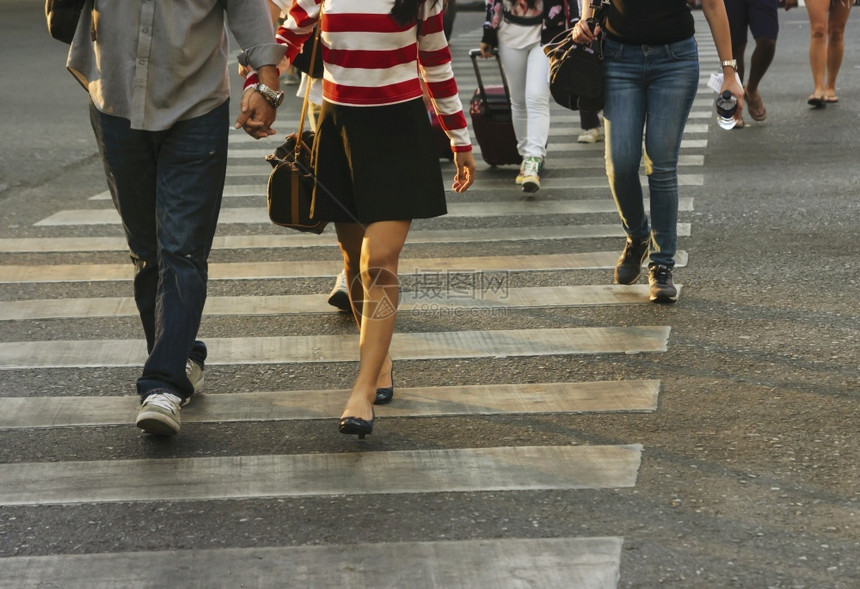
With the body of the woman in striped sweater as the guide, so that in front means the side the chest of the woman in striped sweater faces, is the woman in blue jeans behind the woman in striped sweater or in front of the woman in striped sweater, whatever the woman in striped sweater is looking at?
behind

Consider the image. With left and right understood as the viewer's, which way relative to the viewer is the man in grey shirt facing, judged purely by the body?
facing the viewer

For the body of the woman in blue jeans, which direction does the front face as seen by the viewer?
toward the camera

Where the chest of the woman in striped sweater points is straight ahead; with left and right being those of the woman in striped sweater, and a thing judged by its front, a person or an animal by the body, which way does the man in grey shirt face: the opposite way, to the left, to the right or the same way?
the same way

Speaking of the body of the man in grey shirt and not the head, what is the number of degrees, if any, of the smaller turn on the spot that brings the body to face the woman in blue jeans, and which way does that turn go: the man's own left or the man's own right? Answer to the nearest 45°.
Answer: approximately 135° to the man's own left

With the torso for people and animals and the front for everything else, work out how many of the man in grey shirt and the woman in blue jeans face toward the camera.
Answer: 2

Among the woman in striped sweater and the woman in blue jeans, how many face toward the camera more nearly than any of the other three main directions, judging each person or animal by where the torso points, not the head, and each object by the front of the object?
2

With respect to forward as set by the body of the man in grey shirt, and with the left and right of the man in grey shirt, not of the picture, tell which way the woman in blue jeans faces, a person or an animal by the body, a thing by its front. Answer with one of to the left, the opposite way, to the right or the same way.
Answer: the same way

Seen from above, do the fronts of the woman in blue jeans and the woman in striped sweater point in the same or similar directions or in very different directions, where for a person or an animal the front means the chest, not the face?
same or similar directions

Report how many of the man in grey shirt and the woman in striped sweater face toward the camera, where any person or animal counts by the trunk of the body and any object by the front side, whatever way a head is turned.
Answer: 2

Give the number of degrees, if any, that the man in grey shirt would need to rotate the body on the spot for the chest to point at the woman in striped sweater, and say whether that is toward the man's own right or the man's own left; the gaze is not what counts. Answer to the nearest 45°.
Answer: approximately 90° to the man's own left

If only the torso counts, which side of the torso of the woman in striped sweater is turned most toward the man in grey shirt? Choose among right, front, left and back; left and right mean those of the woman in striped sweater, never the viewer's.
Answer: right
